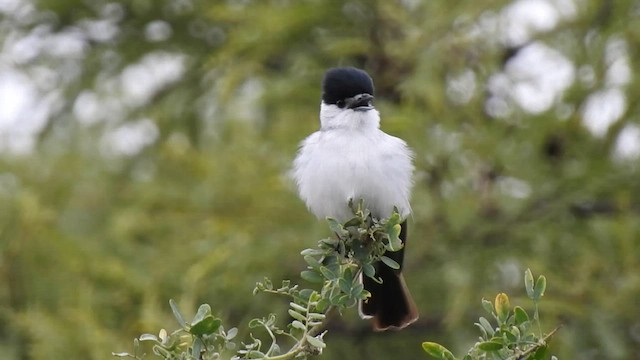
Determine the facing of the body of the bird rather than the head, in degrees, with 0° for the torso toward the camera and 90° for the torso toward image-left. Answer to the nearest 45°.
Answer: approximately 0°
